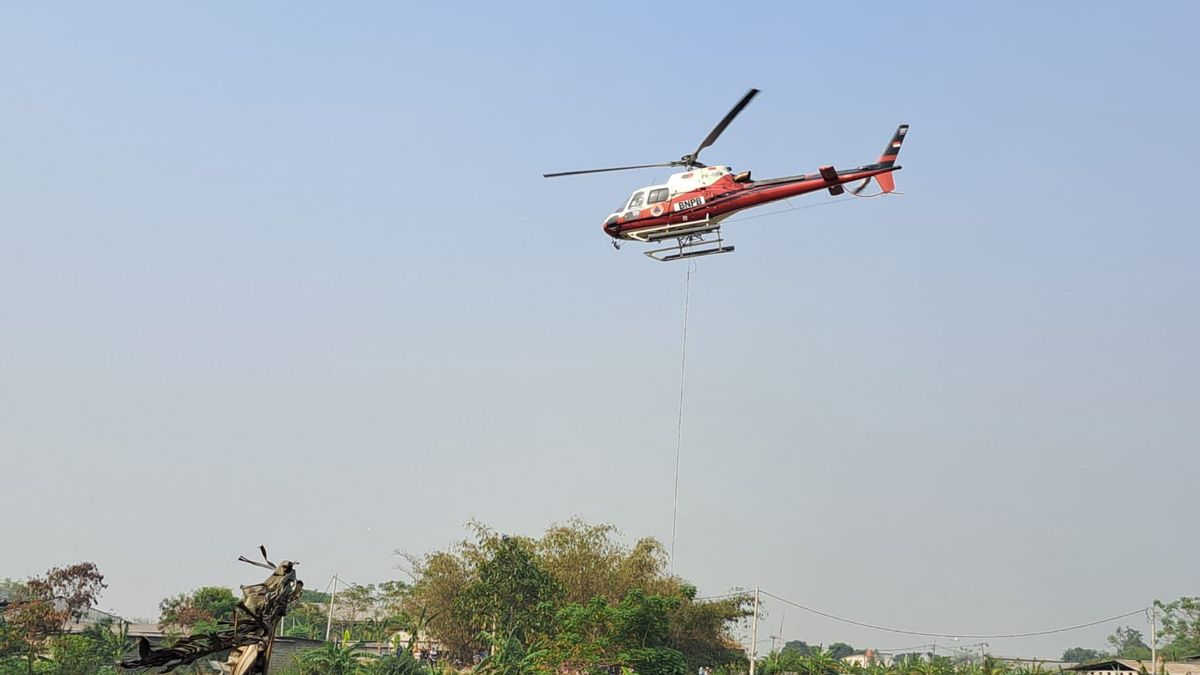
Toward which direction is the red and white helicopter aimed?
to the viewer's left
